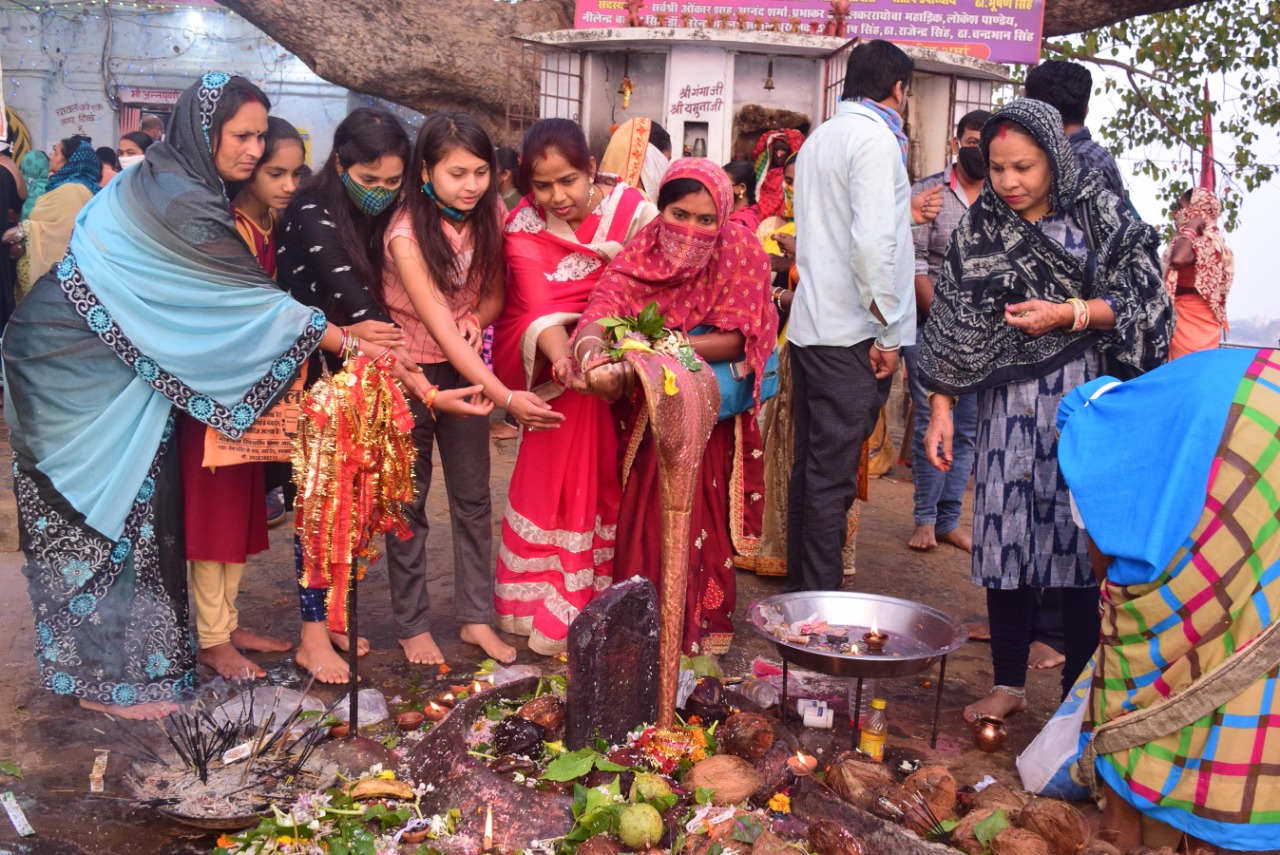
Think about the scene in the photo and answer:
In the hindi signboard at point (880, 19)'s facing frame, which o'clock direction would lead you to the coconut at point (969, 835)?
The coconut is roughly at 12 o'clock from the hindi signboard.

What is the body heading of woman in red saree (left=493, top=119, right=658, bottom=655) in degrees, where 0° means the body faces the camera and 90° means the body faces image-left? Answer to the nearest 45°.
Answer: approximately 0°

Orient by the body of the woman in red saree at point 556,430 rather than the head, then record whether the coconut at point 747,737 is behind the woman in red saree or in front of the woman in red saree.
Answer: in front

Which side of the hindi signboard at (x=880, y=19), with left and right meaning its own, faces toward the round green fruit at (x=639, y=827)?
front

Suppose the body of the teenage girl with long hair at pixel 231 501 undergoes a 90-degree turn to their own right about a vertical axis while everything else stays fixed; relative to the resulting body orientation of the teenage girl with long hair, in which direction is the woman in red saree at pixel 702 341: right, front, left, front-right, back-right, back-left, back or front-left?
back-left

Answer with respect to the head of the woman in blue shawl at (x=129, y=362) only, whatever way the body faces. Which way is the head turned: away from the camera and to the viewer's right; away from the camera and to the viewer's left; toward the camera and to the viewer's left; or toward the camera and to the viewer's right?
toward the camera and to the viewer's right

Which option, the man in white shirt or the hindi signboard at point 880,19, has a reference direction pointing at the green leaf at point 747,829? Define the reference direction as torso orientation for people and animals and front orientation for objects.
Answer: the hindi signboard

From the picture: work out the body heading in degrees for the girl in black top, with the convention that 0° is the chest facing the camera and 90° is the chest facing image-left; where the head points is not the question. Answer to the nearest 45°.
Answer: approximately 315°

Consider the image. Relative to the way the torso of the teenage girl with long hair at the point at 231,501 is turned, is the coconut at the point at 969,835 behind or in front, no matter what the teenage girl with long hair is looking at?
in front

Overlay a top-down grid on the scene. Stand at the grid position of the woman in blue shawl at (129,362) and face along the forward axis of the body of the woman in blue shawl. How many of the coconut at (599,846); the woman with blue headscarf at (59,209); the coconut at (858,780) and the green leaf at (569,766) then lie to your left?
1

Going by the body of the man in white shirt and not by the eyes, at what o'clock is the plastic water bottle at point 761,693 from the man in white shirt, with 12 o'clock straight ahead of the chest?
The plastic water bottle is roughly at 5 o'clock from the man in white shirt.

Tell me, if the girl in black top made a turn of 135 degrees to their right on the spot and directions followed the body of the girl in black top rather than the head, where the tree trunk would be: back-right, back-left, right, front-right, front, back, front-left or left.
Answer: right

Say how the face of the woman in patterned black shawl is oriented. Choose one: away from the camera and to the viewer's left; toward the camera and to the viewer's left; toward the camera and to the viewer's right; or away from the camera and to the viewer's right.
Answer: toward the camera and to the viewer's left

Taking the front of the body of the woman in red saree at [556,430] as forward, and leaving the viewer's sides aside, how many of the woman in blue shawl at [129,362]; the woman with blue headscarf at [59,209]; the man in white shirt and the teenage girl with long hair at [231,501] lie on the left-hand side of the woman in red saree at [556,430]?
1
